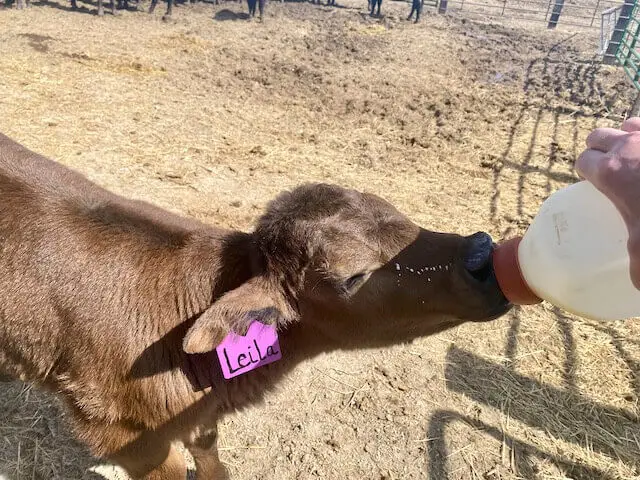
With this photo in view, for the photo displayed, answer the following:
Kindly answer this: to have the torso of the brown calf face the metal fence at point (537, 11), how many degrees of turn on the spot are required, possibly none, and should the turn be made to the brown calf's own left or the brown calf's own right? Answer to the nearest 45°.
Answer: approximately 45° to the brown calf's own left

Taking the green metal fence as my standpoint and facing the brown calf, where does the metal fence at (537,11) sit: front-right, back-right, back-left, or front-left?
back-right

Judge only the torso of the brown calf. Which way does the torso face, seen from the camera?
to the viewer's right

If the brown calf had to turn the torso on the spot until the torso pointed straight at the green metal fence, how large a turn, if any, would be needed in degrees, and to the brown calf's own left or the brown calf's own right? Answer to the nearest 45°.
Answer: approximately 45° to the brown calf's own left
